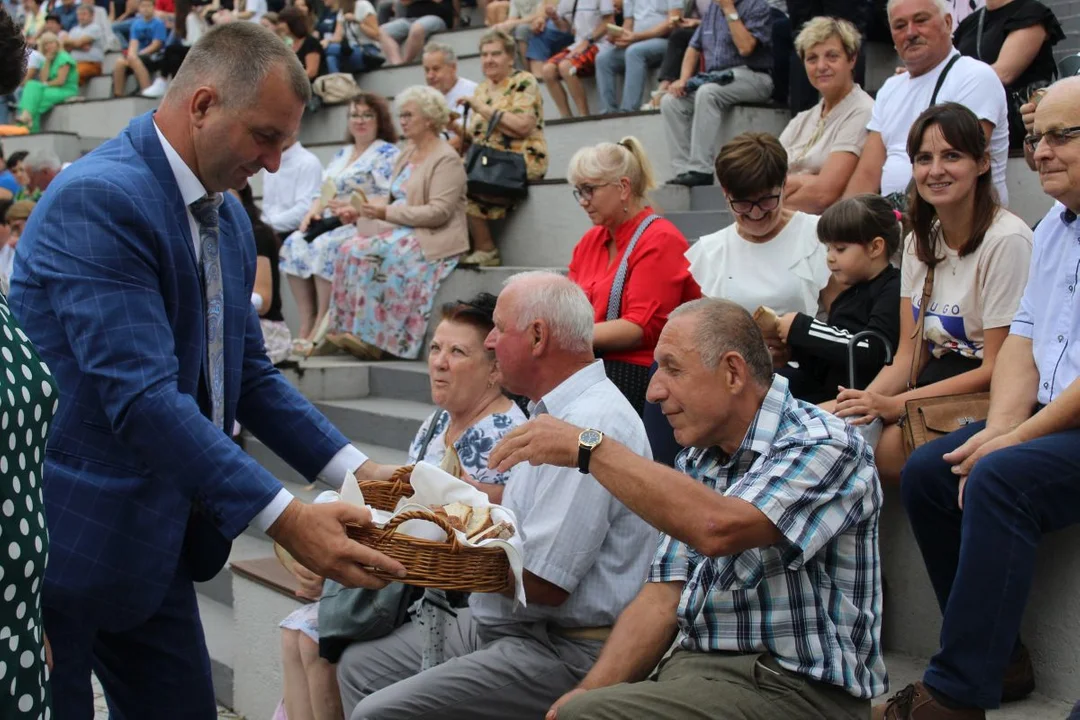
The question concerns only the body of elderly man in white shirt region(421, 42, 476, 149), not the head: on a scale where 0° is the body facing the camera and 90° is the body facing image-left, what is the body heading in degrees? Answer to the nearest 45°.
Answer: approximately 45°

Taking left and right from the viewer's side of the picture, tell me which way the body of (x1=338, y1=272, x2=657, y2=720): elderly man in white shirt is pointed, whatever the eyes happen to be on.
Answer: facing to the left of the viewer

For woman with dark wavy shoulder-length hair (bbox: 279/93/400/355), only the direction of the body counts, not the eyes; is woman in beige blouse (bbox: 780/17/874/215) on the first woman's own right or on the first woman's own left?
on the first woman's own left

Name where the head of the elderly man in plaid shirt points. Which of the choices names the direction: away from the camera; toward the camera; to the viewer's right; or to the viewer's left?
to the viewer's left

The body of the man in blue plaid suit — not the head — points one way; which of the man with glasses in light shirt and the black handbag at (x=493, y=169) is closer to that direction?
the man with glasses in light shirt

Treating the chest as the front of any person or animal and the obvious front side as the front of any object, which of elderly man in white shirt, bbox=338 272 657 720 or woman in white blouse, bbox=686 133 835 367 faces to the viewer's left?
the elderly man in white shirt

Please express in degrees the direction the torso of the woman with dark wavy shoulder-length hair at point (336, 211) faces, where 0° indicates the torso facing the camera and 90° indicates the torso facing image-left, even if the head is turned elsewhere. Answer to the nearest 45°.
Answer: approximately 45°

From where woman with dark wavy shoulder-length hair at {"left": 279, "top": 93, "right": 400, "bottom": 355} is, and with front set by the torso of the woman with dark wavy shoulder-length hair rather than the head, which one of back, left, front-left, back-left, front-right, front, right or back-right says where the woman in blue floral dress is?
front-left

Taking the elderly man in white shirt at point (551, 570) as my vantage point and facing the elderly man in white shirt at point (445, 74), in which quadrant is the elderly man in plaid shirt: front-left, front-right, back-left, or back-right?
back-right

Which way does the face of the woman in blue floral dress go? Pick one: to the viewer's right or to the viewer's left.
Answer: to the viewer's left

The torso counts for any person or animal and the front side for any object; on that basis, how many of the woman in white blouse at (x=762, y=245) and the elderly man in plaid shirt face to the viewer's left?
1

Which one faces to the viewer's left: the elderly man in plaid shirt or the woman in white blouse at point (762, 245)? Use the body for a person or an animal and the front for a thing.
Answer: the elderly man in plaid shirt

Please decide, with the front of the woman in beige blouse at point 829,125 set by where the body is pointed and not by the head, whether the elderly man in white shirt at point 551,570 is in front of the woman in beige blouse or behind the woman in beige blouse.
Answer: in front

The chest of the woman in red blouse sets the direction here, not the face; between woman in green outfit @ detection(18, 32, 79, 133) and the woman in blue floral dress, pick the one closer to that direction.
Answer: the woman in blue floral dress

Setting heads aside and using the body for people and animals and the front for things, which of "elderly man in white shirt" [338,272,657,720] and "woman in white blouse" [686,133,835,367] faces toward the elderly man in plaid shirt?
the woman in white blouse

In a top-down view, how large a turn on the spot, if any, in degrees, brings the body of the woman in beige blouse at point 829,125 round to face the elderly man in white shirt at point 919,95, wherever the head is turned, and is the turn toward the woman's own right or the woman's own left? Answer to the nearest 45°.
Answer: approximately 90° to the woman's own left
